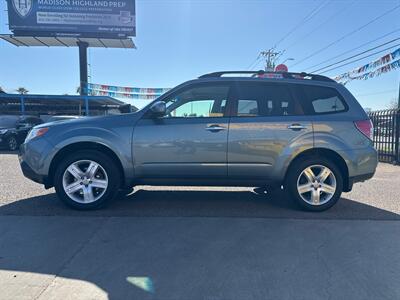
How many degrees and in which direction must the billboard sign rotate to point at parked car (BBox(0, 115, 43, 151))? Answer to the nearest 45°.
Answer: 0° — it already faces it

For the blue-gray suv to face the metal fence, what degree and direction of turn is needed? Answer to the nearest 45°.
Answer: approximately 135° to its right

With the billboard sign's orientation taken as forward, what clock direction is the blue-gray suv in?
The blue-gray suv is roughly at 12 o'clock from the billboard sign.

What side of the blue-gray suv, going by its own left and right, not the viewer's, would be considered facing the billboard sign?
right

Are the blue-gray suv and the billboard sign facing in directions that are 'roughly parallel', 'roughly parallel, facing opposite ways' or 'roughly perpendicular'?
roughly perpendicular

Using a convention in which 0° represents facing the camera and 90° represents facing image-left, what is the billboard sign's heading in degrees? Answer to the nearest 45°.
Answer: approximately 0°

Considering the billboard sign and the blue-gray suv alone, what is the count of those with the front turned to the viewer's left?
1

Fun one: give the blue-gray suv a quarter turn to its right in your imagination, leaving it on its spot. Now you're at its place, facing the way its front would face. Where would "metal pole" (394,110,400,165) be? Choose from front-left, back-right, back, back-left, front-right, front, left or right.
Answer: front-right

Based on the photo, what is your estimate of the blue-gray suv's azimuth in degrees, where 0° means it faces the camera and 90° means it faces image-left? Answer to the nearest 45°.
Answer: approximately 90°

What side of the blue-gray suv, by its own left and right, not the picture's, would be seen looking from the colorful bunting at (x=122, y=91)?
right
